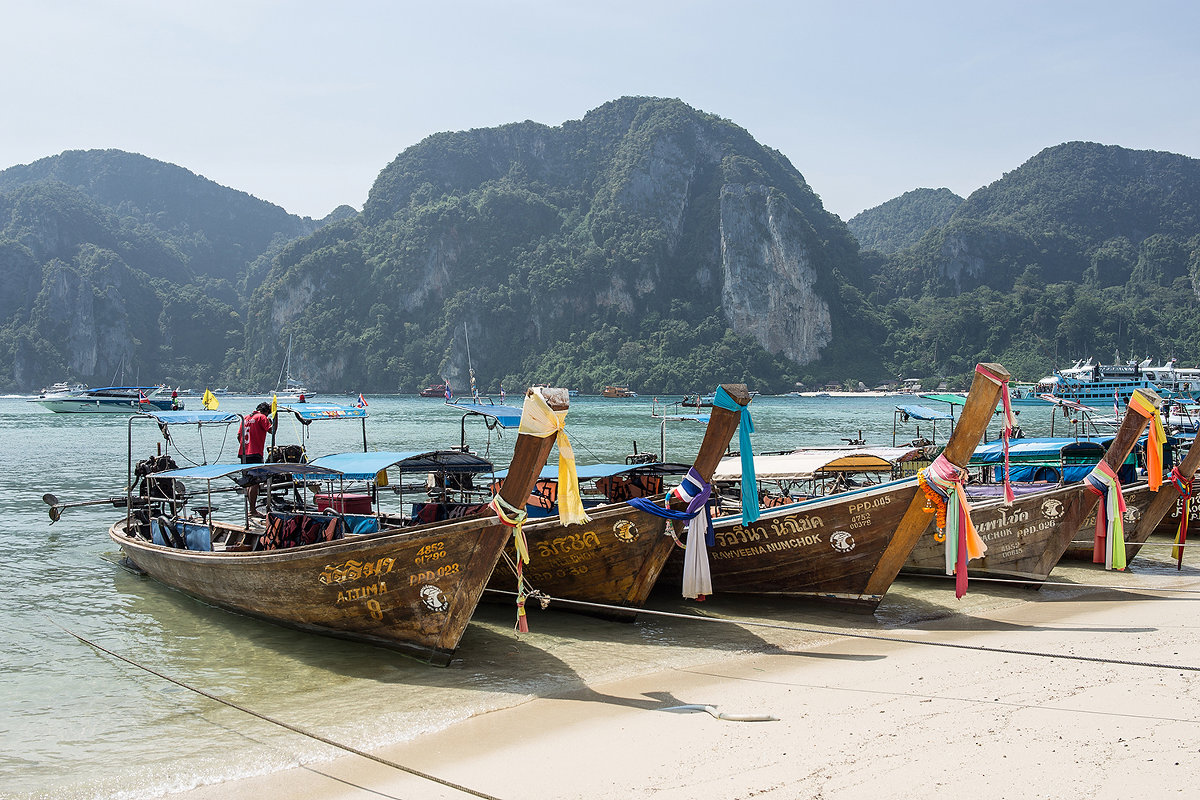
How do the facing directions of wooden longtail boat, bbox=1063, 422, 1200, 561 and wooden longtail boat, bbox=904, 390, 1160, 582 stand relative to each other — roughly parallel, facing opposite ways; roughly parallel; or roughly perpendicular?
roughly parallel

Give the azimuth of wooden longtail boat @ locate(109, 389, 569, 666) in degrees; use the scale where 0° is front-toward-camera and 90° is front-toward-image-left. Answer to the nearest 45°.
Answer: approximately 315°

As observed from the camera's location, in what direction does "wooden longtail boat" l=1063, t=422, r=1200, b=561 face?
facing the viewer and to the right of the viewer

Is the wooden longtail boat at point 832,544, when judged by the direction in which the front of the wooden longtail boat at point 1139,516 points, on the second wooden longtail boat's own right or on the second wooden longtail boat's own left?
on the second wooden longtail boat's own right

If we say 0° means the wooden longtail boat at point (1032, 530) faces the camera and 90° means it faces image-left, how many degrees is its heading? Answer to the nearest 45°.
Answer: approximately 315°

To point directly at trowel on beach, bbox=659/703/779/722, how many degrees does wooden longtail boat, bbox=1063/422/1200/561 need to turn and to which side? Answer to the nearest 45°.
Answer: approximately 45° to its right

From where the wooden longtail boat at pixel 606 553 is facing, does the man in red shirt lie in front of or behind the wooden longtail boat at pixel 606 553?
behind

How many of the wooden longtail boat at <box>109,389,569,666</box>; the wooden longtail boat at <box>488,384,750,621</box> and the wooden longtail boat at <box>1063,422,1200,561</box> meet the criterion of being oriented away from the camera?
0

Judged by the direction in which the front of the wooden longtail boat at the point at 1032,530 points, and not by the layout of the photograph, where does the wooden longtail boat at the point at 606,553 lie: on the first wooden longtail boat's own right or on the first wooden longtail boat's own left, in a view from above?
on the first wooden longtail boat's own right

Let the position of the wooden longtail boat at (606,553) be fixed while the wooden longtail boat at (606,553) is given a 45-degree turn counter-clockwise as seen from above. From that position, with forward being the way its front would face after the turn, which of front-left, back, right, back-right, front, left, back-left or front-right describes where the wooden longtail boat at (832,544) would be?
front

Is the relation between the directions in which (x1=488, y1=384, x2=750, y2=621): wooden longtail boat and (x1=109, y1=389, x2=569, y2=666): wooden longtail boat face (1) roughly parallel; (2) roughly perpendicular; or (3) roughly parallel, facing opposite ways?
roughly parallel

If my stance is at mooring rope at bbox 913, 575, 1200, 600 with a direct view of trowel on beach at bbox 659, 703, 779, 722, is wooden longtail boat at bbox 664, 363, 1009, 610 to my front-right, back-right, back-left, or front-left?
front-right
